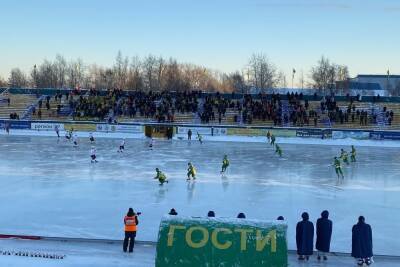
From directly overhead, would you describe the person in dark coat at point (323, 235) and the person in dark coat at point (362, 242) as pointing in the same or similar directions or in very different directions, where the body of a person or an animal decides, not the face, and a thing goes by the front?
same or similar directions

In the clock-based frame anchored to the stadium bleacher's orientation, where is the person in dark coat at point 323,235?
The person in dark coat is roughly at 12 o'clock from the stadium bleacher.

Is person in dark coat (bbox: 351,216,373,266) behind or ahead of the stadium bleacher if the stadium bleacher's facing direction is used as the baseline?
ahead

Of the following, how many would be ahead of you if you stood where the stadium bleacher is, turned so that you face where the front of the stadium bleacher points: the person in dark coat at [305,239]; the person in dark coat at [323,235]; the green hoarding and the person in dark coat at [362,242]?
4

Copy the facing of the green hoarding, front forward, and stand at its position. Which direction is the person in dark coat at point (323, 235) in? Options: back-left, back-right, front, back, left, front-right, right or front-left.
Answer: back-left

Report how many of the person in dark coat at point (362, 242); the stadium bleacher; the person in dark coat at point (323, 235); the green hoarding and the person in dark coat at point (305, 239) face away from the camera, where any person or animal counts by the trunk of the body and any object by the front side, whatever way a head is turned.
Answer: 3

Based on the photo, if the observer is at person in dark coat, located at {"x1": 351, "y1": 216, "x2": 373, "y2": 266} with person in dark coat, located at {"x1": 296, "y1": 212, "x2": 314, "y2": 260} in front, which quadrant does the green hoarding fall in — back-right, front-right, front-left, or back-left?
front-left

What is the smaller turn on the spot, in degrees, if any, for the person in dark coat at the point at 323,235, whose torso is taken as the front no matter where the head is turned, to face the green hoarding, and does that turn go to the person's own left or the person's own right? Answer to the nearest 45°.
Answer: approximately 135° to the person's own left

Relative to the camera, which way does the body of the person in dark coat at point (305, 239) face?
away from the camera

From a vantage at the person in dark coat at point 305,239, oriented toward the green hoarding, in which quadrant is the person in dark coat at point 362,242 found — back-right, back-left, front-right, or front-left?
back-left

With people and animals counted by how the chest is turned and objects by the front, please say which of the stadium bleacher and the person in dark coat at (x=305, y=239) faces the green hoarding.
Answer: the stadium bleacher

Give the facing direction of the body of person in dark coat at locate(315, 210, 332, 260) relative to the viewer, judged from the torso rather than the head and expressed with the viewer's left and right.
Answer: facing away from the viewer

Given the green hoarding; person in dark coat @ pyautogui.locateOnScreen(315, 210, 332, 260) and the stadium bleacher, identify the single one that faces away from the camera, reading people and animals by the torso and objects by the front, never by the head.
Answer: the person in dark coat

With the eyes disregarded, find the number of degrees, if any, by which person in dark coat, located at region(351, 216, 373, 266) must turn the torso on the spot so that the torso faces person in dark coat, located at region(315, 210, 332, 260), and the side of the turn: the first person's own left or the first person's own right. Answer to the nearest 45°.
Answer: approximately 90° to the first person's own left

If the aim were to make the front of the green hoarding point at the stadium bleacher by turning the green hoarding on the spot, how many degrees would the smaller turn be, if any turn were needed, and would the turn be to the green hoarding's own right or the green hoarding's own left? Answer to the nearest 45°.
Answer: approximately 180°

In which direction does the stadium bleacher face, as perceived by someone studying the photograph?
facing the viewer

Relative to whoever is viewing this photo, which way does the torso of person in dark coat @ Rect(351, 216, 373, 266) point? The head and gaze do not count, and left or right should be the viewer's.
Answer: facing away from the viewer
